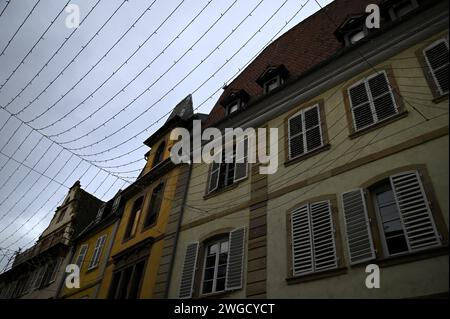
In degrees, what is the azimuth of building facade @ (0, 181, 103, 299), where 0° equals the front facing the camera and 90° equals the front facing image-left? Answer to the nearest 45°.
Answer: approximately 45°

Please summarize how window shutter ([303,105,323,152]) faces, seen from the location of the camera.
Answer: facing the viewer and to the left of the viewer

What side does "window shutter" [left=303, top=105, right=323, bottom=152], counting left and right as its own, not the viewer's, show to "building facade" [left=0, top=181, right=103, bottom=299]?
right

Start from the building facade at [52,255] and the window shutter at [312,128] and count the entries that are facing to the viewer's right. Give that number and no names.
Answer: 0

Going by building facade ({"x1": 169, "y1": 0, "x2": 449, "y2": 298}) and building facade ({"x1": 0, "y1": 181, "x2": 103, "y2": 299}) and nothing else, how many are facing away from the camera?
0

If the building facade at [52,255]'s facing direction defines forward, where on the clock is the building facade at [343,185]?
the building facade at [343,185] is roughly at 10 o'clock from the building facade at [52,255].

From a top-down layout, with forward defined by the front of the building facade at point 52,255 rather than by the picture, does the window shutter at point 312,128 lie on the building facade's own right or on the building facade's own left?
on the building facade's own left

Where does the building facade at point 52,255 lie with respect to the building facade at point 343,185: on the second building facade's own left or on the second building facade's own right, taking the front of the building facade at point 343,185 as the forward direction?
on the second building facade's own right
